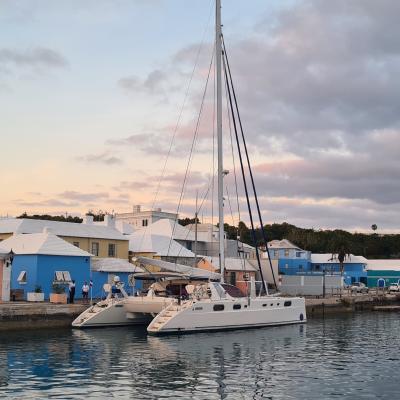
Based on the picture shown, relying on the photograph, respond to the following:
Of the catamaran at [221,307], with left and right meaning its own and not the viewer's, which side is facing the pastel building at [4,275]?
back

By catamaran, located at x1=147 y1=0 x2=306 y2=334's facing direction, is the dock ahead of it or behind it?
behind

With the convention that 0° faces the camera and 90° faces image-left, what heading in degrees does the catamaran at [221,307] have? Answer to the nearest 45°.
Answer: approximately 270°

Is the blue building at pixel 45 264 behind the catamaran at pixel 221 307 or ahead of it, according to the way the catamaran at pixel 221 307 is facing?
behind
